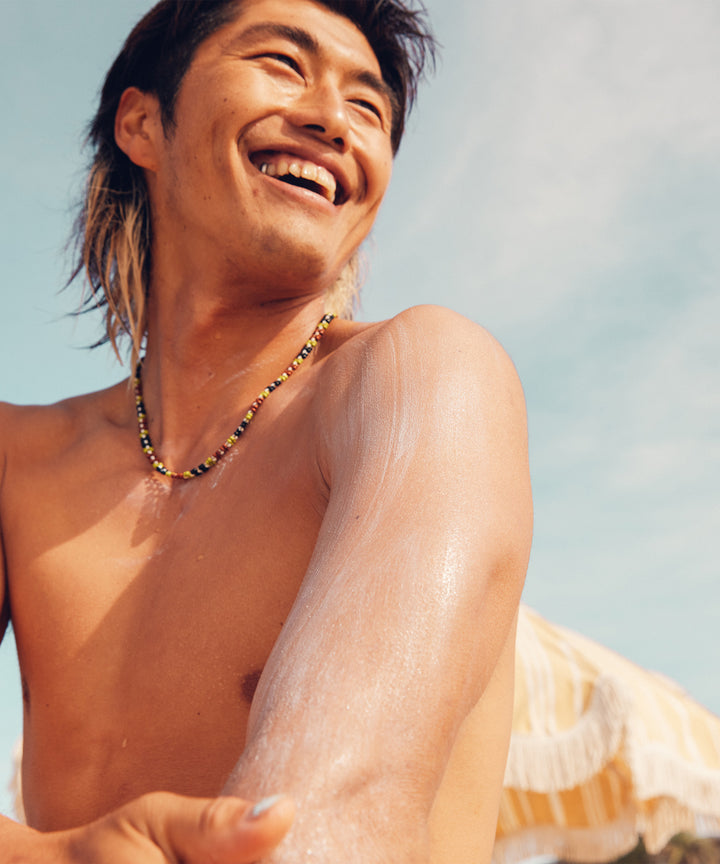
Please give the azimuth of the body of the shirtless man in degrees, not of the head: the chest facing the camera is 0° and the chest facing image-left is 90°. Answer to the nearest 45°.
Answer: approximately 45°

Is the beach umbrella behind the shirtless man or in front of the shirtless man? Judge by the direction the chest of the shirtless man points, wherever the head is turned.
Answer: behind
